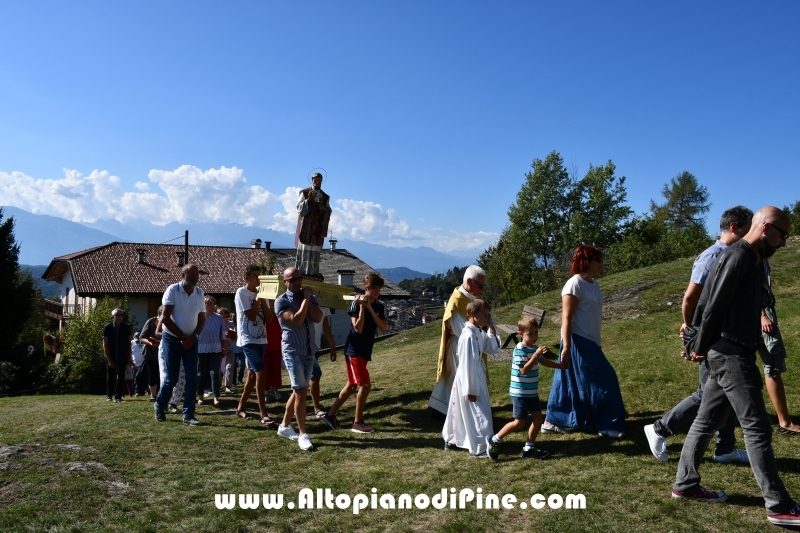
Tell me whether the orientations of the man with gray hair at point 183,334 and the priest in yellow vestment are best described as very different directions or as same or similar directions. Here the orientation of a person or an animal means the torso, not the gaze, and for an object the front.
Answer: same or similar directions

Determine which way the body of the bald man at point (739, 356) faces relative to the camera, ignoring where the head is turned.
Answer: to the viewer's right

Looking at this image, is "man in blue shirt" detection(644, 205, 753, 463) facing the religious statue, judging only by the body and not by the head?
no

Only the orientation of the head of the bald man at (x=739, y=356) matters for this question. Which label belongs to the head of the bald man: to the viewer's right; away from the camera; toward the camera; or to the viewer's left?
to the viewer's right

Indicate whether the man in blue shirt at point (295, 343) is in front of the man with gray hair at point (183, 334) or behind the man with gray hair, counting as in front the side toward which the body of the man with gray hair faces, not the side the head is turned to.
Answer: in front

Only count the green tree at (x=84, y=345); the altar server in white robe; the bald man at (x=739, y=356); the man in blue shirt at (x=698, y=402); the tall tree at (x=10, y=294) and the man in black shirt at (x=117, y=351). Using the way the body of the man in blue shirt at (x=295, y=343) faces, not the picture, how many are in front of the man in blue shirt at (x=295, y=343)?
3

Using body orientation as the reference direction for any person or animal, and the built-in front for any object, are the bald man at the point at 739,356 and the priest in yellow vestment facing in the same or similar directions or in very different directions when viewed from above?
same or similar directions
